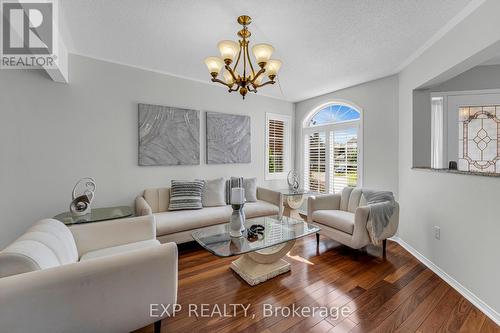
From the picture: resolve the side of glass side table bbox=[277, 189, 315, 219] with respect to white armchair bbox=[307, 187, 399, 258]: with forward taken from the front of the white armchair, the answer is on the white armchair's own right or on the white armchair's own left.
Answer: on the white armchair's own right

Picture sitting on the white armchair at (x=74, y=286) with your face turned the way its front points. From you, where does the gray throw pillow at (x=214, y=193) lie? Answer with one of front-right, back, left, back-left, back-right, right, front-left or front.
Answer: front-left

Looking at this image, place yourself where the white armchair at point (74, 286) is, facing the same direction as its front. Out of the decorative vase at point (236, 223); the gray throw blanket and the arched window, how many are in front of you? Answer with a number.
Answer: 3

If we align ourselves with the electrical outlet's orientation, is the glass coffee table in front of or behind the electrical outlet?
in front

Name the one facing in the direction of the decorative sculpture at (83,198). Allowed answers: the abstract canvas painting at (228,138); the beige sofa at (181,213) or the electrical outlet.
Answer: the electrical outlet

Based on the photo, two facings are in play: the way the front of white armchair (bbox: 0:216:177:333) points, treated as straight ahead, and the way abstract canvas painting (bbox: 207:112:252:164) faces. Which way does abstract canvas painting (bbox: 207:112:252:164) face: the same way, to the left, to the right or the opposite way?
to the right

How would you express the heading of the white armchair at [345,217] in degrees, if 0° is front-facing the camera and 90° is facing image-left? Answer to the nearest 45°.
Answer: approximately 45°

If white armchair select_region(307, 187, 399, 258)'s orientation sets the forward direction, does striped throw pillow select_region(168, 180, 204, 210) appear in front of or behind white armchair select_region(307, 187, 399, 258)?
in front

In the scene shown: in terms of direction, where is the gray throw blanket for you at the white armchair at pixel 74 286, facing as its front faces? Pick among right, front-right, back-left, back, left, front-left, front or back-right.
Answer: front

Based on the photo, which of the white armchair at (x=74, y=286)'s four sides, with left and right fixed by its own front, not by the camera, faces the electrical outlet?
front

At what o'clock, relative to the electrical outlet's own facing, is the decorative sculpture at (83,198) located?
The decorative sculpture is roughly at 12 o'clock from the electrical outlet.

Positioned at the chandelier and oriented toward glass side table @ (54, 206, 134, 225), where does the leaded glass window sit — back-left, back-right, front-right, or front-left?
back-right

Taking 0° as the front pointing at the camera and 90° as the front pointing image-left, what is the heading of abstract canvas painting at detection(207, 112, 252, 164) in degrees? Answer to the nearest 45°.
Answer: approximately 315°

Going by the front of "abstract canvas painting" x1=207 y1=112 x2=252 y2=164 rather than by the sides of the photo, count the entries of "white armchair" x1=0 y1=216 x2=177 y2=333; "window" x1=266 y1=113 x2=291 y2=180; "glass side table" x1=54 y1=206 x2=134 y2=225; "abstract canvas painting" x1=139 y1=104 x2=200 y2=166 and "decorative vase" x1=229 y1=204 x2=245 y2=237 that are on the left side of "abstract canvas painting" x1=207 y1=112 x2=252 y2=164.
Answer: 1

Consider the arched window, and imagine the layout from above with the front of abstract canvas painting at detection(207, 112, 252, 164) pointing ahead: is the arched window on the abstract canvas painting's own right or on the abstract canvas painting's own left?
on the abstract canvas painting's own left

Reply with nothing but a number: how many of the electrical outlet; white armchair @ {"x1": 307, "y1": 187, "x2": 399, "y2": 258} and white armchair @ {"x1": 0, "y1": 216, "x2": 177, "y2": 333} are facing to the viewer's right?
1

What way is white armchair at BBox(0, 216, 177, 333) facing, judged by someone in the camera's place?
facing to the right of the viewer

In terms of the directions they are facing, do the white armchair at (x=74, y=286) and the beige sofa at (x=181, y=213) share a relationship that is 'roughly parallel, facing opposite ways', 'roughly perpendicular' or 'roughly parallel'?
roughly perpendicular

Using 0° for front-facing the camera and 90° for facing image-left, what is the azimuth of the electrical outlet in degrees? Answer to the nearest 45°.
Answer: approximately 45°
